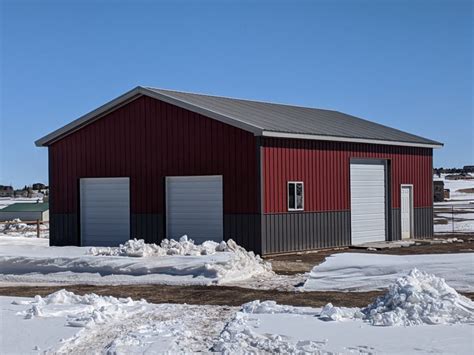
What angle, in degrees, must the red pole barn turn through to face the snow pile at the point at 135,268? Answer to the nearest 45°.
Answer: approximately 45° to its left

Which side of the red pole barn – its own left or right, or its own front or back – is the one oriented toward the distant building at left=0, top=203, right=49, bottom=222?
right

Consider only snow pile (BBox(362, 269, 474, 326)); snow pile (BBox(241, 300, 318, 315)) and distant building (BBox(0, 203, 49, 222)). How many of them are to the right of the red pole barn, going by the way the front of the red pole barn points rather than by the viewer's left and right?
1

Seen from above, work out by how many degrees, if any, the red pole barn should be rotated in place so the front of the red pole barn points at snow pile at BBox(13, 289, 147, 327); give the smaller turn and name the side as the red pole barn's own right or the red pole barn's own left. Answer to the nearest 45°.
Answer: approximately 45° to the red pole barn's own left

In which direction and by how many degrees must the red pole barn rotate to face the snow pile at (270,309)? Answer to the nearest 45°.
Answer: approximately 45° to its left

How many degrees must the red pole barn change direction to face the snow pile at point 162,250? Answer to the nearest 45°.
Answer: approximately 45° to its left

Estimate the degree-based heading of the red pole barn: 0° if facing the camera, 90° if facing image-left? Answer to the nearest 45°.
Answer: approximately 45°
